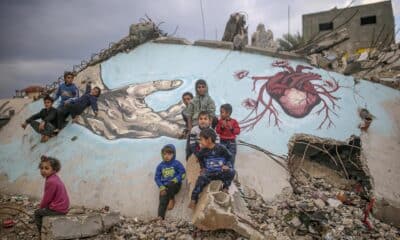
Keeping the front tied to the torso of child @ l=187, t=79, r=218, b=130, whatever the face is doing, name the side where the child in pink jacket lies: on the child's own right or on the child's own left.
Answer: on the child's own right

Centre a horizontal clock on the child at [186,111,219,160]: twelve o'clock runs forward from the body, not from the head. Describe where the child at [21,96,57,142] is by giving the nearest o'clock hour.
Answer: the child at [21,96,57,142] is roughly at 4 o'clock from the child at [186,111,219,160].

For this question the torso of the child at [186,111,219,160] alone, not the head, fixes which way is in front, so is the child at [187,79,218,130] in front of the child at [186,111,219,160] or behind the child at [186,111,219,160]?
behind

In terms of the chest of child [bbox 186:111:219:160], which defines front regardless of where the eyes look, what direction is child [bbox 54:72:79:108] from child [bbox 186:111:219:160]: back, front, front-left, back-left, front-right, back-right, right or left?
back-right

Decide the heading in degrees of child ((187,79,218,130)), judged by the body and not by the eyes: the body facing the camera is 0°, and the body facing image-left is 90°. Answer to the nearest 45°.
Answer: approximately 0°

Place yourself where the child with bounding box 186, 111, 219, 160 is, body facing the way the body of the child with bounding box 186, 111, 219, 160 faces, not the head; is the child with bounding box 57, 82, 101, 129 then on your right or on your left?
on your right

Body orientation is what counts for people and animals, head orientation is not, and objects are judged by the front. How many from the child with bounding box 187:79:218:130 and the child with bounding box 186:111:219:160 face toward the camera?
2

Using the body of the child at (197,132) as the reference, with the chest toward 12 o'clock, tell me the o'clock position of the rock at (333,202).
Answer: The rock is roughly at 9 o'clock from the child.

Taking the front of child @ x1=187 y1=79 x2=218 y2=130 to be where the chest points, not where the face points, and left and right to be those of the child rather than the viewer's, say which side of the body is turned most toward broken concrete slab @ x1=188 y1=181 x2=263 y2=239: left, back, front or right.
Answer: front

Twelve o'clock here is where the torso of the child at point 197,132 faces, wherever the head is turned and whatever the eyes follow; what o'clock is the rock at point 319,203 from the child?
The rock is roughly at 9 o'clock from the child.
